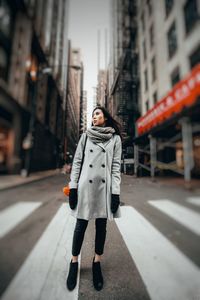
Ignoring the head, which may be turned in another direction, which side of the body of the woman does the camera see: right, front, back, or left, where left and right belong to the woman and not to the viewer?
front

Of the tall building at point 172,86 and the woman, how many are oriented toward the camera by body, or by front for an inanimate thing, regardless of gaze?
1

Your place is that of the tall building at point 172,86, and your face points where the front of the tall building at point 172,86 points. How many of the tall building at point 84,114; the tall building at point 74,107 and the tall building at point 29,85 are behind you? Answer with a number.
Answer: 0

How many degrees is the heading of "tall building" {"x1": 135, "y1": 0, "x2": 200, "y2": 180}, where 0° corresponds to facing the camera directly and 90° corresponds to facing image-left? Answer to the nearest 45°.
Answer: approximately 90°
